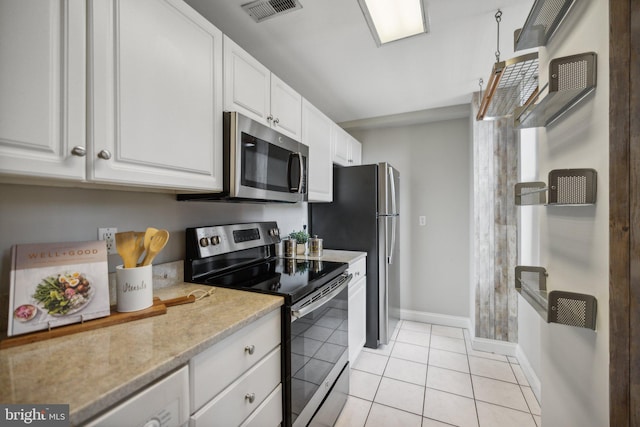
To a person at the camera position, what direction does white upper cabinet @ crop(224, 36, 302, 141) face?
facing the viewer and to the right of the viewer

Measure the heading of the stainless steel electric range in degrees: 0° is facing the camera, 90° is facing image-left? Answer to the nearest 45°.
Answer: approximately 315°

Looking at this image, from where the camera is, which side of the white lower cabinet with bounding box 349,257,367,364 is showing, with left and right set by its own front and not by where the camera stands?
right

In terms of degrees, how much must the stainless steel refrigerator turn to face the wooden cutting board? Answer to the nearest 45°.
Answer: approximately 135° to its right

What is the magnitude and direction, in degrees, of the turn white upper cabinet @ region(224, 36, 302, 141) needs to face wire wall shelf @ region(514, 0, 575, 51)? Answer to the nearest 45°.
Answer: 0° — it already faces it

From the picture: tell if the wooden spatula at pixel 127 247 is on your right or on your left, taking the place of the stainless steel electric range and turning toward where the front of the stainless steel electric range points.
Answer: on your right

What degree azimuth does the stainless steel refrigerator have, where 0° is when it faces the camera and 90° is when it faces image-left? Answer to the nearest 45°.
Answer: approximately 270°

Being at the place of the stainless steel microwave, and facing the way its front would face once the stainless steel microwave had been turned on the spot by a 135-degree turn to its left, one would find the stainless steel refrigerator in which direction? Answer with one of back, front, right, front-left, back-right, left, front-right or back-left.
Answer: front-right

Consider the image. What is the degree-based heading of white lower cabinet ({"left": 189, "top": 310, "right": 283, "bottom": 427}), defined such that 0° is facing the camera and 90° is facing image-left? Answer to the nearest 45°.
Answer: approximately 315°

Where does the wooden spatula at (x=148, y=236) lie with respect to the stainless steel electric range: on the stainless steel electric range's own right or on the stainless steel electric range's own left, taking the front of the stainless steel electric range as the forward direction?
on the stainless steel electric range's own right

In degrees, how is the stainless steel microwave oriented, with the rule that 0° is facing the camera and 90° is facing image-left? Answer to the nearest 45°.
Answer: approximately 315°
